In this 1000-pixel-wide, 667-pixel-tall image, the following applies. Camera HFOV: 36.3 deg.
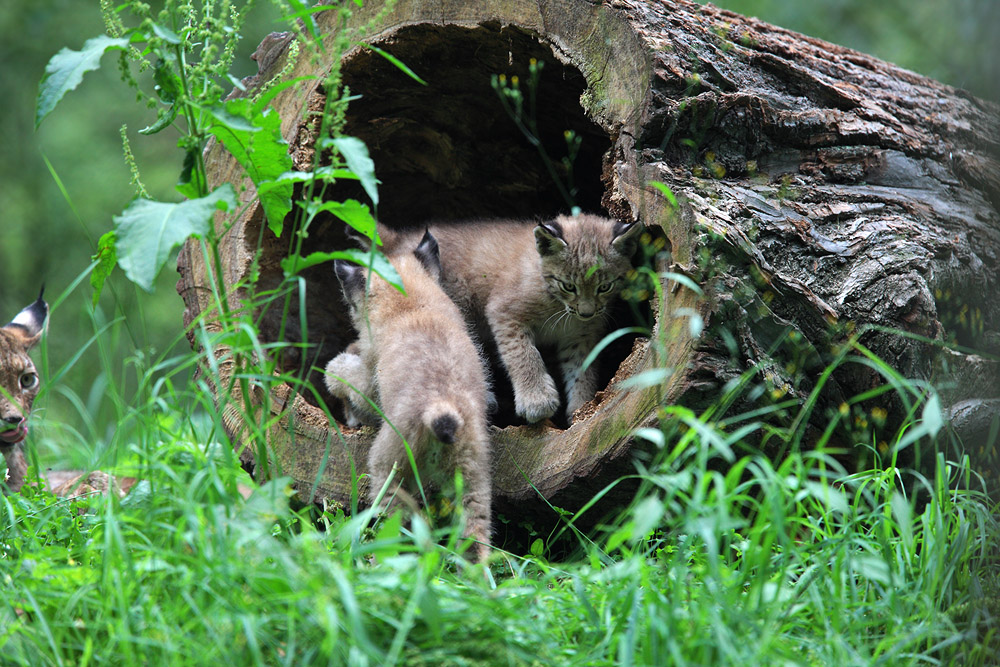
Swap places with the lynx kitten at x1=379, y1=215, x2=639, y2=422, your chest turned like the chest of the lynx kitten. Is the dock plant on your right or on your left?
on your right

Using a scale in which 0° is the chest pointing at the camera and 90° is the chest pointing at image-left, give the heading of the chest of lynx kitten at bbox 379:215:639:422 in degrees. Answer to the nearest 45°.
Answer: approximately 315°

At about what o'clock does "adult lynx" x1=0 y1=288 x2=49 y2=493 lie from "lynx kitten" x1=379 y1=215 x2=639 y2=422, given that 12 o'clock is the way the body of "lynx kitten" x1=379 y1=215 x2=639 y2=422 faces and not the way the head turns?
"adult lynx" x1=0 y1=288 x2=49 y2=493 is roughly at 4 o'clock from "lynx kitten" x1=379 y1=215 x2=639 y2=422.

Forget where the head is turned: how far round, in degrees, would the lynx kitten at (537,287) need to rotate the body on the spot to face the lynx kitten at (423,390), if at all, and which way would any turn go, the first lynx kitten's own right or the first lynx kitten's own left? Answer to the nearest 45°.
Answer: approximately 45° to the first lynx kitten's own right

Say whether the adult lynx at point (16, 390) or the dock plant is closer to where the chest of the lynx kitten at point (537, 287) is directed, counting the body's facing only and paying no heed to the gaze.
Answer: the dock plant
